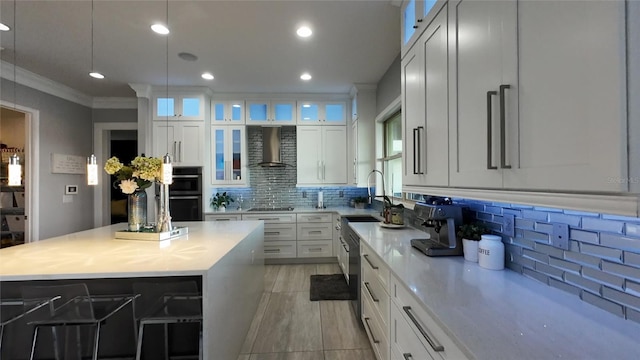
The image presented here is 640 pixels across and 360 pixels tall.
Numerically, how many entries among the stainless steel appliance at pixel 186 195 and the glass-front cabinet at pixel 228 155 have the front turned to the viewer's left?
0

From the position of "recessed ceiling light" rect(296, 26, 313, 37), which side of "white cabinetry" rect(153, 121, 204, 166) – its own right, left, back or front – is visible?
front

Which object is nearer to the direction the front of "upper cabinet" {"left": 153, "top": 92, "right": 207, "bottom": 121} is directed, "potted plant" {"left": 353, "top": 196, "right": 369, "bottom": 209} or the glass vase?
the glass vase

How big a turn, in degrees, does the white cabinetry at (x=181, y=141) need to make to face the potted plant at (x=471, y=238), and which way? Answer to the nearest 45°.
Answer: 0° — it already faces it

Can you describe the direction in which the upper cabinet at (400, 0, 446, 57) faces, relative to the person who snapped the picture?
facing to the left of the viewer

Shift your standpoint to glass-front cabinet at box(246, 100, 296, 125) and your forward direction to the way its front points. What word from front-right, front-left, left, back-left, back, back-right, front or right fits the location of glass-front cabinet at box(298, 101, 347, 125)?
left

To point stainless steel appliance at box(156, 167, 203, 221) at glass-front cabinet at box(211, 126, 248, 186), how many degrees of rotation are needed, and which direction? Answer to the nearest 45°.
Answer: approximately 90° to its left
